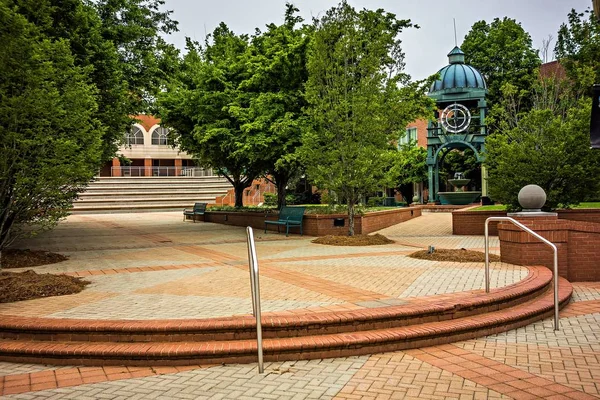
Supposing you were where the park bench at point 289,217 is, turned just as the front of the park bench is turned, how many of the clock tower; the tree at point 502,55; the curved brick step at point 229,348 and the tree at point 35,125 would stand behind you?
2

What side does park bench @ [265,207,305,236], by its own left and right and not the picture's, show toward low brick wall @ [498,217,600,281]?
left

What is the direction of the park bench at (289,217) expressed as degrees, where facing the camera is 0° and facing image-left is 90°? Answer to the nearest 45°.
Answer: approximately 45°

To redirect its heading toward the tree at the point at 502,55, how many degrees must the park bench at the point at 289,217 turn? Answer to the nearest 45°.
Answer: approximately 180°

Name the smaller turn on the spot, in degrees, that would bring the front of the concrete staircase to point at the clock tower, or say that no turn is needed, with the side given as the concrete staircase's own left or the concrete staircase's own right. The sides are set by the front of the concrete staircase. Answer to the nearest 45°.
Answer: approximately 45° to the concrete staircase's own left

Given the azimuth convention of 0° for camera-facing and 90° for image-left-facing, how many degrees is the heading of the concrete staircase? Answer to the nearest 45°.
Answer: approximately 0°
